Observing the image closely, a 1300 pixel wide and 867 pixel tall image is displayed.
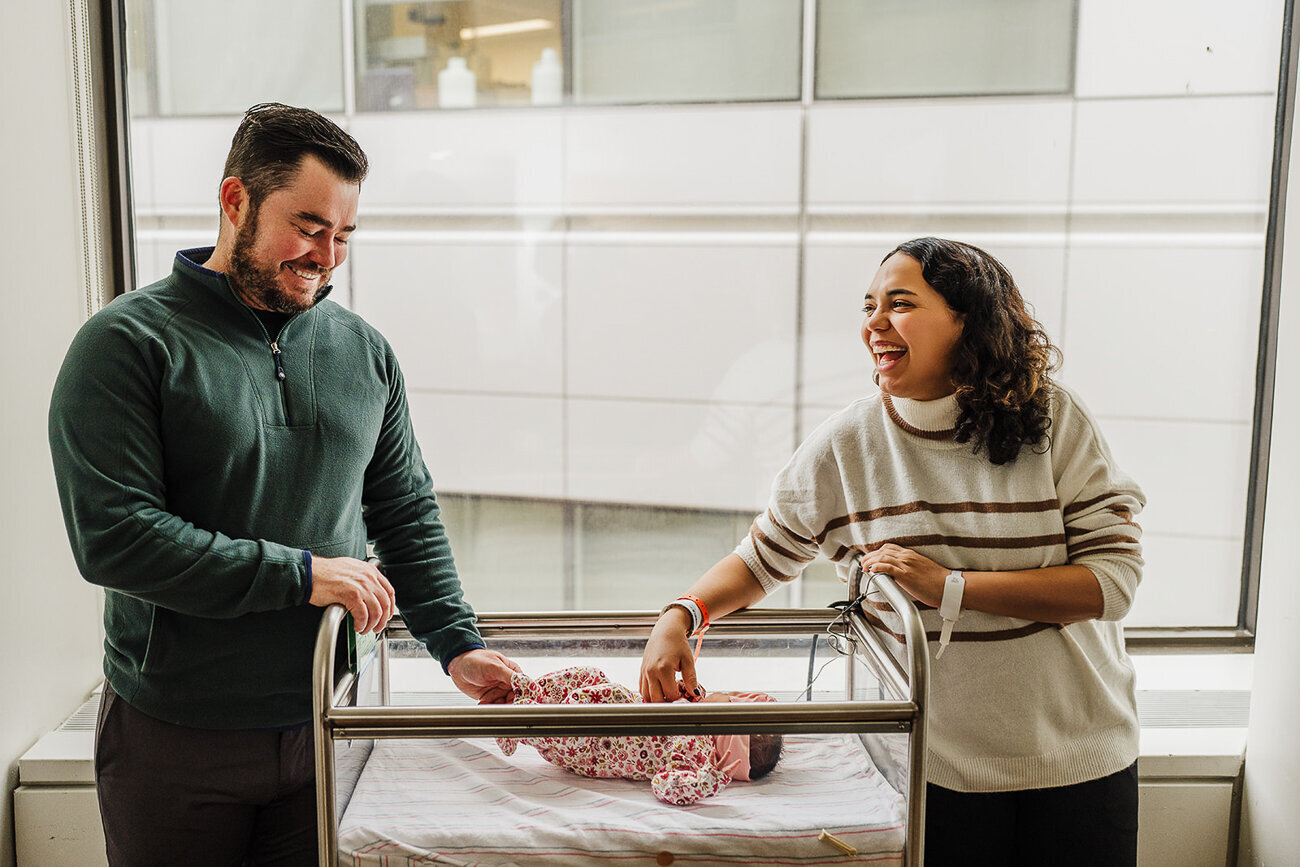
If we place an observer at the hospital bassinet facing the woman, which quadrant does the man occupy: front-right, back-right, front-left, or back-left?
back-left

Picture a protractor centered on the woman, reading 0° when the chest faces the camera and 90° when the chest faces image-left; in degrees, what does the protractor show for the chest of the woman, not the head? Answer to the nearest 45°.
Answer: approximately 45°
